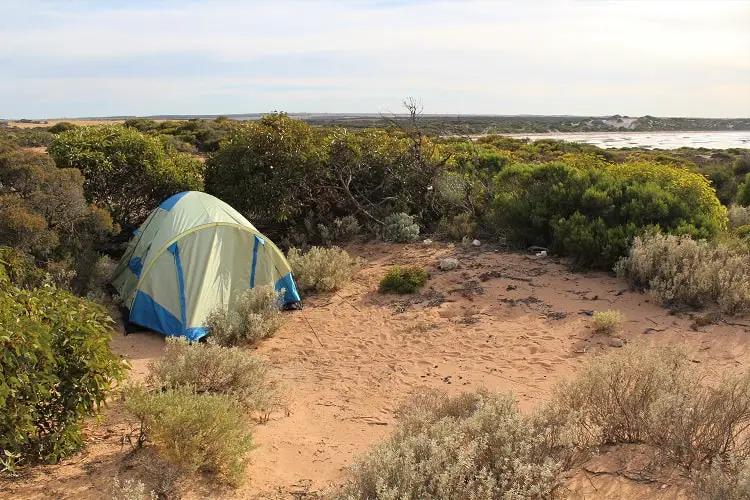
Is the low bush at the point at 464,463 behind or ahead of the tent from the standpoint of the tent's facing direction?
ahead

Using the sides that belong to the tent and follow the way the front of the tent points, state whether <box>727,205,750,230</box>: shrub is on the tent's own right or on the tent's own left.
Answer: on the tent's own left

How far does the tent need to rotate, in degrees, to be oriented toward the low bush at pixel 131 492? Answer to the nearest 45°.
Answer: approximately 45° to its right

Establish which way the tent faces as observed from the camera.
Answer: facing the viewer and to the right of the viewer

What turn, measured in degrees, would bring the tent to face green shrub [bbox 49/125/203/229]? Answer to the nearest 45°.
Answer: approximately 135° to its left

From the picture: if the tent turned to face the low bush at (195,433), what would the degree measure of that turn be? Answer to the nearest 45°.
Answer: approximately 45° to its right

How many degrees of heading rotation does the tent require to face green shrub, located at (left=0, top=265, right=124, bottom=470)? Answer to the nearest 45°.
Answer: approximately 45° to its right

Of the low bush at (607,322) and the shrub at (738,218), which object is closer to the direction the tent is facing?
the low bush

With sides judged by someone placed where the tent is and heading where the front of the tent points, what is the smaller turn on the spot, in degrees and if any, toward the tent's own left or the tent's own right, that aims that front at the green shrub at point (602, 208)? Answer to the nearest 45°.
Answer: approximately 45° to the tent's own left

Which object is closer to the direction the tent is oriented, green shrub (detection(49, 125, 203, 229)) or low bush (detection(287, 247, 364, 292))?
the low bush

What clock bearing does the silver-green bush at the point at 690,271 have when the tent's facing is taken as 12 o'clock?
The silver-green bush is roughly at 11 o'clock from the tent.

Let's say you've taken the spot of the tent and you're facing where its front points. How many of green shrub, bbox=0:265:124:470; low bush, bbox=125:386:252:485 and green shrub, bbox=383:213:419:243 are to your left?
1
